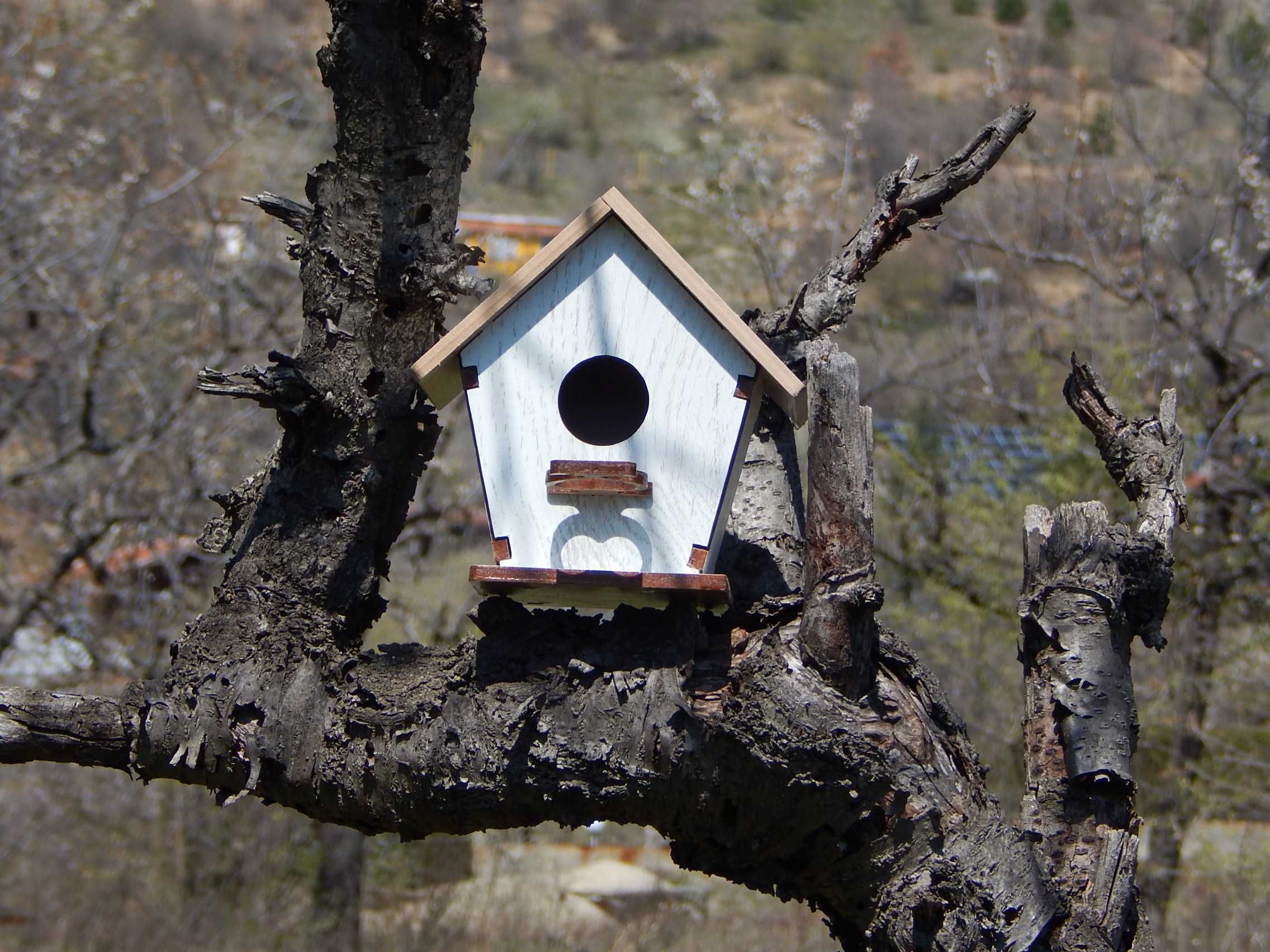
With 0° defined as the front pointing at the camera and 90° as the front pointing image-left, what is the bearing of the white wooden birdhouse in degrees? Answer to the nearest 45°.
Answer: approximately 0°

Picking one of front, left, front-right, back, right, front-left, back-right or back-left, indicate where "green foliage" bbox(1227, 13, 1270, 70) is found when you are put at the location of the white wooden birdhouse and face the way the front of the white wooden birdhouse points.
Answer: back-left

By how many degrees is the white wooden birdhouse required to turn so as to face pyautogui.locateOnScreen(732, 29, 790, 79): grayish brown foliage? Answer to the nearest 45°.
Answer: approximately 180°

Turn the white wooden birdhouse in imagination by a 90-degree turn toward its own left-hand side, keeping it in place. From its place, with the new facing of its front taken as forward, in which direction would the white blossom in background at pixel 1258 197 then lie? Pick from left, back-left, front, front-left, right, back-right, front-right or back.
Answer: front-left

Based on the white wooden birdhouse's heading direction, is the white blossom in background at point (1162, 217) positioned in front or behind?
behind

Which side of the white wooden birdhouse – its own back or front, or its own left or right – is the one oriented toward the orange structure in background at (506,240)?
back

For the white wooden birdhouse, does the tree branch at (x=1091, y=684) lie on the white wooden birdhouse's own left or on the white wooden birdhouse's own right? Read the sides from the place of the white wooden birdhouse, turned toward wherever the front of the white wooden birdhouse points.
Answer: on the white wooden birdhouse's own left

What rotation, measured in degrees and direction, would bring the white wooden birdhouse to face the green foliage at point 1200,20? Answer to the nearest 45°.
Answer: approximately 135° to its left

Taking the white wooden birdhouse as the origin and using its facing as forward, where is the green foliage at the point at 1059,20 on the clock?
The green foliage is roughly at 7 o'clock from the white wooden birdhouse.
